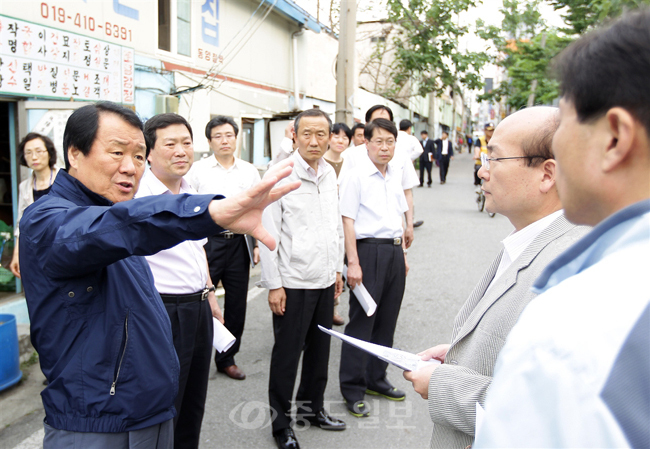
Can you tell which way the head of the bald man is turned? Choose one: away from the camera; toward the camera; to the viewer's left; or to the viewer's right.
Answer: to the viewer's left

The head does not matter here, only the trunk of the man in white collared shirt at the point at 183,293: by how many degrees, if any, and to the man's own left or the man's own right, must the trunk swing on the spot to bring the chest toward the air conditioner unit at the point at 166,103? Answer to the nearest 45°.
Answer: approximately 135° to the man's own left

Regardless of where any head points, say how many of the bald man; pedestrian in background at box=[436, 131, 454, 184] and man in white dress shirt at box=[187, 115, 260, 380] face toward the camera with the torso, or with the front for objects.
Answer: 2

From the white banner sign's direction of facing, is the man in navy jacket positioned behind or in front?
in front

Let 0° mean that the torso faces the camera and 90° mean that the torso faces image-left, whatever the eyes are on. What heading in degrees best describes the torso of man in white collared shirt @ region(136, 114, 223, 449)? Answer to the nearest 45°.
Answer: approximately 315°

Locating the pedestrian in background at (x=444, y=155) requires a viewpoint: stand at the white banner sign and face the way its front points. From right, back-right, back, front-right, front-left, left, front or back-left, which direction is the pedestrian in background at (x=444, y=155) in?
left

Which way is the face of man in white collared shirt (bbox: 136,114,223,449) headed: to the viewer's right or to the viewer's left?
to the viewer's right

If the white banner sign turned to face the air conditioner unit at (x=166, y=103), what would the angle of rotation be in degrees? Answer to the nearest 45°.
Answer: approximately 90° to its left

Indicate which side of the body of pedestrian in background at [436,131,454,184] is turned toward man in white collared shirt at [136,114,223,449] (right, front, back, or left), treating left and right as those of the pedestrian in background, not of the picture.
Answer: front

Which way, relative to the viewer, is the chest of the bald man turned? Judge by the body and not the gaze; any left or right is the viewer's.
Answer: facing to the left of the viewer

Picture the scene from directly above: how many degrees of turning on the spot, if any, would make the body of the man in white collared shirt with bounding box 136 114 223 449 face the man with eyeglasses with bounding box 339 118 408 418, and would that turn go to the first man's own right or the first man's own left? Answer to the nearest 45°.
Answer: approximately 90° to the first man's own left
